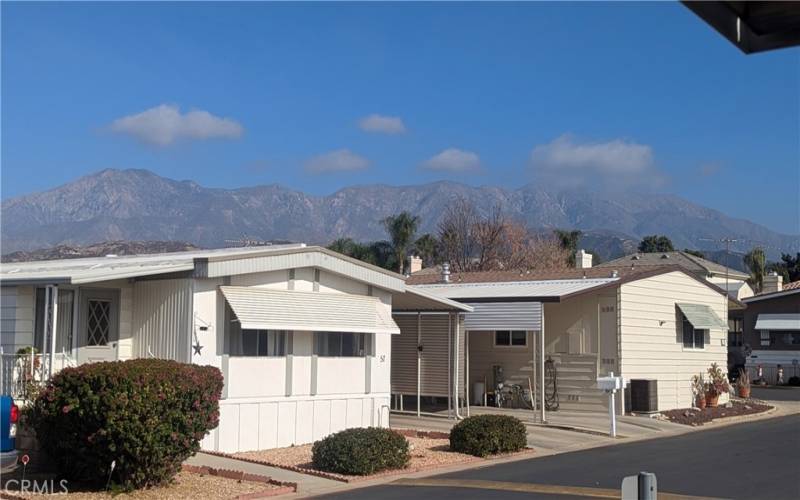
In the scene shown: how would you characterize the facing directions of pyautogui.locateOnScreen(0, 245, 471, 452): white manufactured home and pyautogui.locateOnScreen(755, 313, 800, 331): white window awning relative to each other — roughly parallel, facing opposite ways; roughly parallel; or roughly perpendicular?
roughly perpendicular

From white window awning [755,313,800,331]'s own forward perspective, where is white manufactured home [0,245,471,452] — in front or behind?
in front

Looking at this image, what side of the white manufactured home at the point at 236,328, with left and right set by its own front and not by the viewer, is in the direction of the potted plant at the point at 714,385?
left

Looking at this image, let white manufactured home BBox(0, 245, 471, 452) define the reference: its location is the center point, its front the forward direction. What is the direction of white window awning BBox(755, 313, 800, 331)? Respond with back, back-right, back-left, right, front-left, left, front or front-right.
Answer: left

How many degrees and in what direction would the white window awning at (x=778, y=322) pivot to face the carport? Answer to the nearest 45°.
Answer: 0° — it already faces it

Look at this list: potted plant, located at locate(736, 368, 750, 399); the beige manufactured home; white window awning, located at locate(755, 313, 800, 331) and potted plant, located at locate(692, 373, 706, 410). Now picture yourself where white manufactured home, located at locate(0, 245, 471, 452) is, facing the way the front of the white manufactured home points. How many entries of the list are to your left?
4

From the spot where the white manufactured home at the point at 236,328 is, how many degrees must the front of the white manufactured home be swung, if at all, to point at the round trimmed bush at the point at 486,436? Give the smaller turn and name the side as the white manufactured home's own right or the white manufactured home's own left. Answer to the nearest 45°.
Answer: approximately 45° to the white manufactured home's own left

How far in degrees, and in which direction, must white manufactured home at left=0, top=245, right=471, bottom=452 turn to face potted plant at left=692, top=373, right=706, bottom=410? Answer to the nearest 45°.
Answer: approximately 90° to its left

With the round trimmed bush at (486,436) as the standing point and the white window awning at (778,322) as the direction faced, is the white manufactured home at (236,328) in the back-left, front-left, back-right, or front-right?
back-left

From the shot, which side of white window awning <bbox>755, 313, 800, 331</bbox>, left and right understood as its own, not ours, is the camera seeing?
front

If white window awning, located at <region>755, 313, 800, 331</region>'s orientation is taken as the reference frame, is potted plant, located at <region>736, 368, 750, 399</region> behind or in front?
in front

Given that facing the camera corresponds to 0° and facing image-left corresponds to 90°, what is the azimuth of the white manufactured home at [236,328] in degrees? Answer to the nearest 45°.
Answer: approximately 315°

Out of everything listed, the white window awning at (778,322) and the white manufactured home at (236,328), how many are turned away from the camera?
0

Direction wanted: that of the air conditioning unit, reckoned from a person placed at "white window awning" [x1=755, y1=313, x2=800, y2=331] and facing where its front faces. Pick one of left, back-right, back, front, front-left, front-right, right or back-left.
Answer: front
